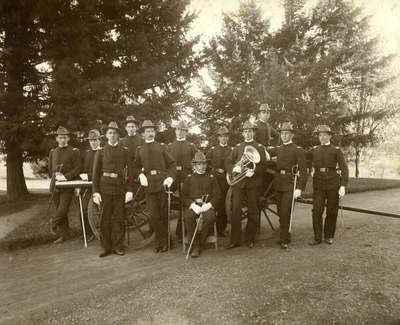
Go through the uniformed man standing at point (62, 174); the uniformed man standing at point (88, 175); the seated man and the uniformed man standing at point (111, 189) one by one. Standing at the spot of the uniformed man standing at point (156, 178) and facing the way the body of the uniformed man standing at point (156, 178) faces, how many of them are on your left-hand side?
1

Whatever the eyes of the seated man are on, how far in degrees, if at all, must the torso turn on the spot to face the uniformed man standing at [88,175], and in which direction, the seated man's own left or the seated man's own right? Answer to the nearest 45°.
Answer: approximately 135° to the seated man's own right

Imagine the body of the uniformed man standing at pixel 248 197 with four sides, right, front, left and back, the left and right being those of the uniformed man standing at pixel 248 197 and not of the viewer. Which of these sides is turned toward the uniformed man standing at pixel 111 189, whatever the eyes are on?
right

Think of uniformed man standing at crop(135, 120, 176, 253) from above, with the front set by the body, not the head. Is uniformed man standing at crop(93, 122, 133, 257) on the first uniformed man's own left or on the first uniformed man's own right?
on the first uniformed man's own right

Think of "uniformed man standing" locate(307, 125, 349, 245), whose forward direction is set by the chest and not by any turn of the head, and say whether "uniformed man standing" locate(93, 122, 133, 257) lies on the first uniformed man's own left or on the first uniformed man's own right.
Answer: on the first uniformed man's own right

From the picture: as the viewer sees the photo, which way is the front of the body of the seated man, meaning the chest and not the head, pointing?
toward the camera

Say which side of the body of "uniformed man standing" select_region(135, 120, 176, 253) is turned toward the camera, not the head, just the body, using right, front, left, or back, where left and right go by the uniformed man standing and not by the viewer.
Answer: front

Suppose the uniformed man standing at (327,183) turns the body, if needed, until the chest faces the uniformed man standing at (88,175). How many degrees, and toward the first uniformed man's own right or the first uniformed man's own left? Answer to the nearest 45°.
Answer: approximately 90° to the first uniformed man's own right

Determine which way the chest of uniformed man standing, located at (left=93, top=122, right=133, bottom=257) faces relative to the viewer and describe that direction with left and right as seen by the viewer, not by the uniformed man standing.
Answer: facing the viewer

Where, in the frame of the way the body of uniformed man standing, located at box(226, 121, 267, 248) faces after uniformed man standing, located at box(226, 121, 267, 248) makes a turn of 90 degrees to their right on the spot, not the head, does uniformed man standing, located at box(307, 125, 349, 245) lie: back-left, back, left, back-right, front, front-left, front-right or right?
back

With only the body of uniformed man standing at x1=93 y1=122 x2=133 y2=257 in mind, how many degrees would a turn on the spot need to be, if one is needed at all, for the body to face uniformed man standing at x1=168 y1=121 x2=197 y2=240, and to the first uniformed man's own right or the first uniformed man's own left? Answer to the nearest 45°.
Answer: approximately 135° to the first uniformed man's own left
